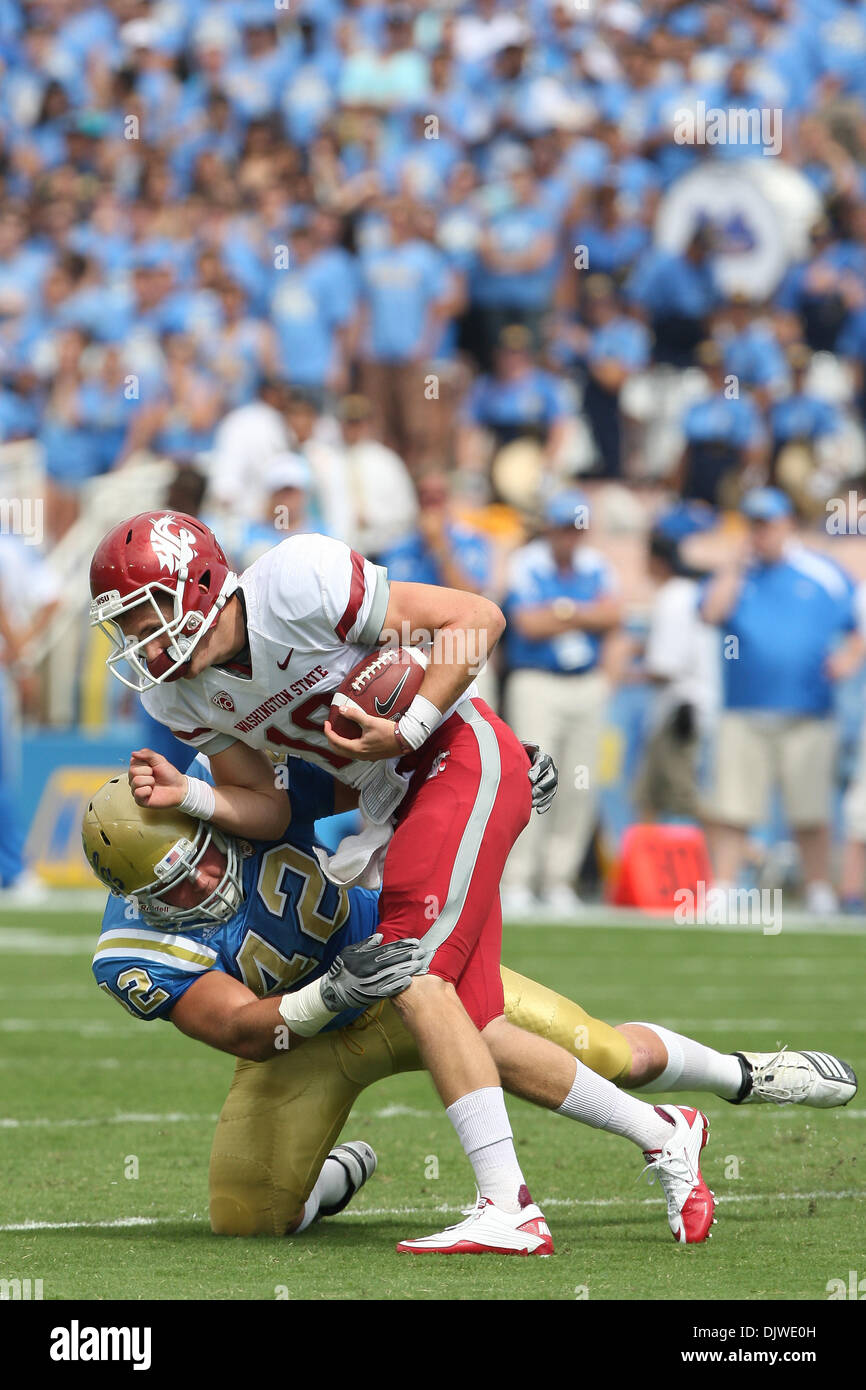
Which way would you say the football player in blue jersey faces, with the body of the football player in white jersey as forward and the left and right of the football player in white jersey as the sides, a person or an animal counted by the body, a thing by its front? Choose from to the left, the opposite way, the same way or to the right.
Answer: to the left

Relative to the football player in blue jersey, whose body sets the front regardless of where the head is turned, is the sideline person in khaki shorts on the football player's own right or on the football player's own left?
on the football player's own left

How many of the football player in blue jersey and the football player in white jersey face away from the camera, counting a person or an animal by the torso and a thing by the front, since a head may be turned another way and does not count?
0

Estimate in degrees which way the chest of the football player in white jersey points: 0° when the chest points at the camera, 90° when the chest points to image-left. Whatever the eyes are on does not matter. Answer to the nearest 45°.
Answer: approximately 45°

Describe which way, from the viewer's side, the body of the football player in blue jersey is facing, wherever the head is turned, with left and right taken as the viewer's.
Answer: facing the viewer and to the right of the viewer

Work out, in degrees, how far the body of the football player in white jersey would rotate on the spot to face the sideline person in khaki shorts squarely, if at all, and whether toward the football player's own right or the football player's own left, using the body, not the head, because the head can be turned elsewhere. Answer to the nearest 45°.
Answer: approximately 135° to the football player's own right
